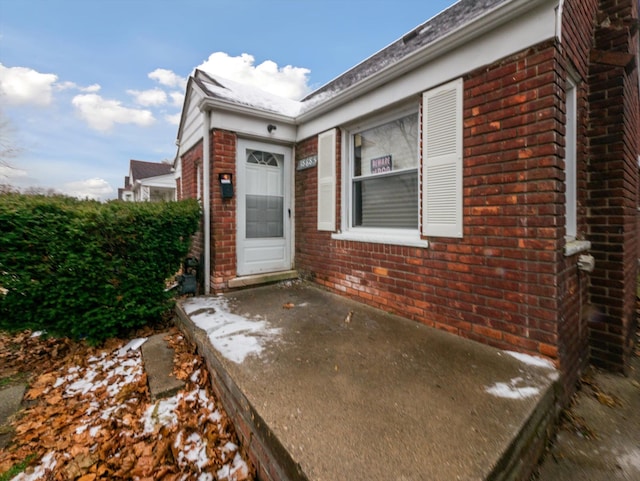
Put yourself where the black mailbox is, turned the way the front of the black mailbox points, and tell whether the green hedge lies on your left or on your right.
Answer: on your right

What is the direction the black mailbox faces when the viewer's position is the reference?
facing the viewer

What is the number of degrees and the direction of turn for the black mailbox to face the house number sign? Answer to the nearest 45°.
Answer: approximately 90° to its left

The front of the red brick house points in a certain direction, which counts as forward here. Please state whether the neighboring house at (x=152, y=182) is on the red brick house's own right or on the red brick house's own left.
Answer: on the red brick house's own right

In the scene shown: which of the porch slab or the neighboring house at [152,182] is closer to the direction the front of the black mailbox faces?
the porch slab

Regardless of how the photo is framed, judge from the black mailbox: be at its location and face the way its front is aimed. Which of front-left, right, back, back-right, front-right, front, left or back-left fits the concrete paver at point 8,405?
front-right

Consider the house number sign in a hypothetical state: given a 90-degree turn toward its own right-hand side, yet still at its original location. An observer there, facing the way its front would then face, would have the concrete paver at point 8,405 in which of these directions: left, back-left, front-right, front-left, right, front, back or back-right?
left

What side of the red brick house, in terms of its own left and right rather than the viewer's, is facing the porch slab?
front

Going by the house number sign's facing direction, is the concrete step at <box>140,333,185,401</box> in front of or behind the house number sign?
in front

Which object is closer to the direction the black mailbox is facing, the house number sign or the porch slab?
the porch slab

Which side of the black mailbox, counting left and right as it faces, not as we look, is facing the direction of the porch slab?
front
